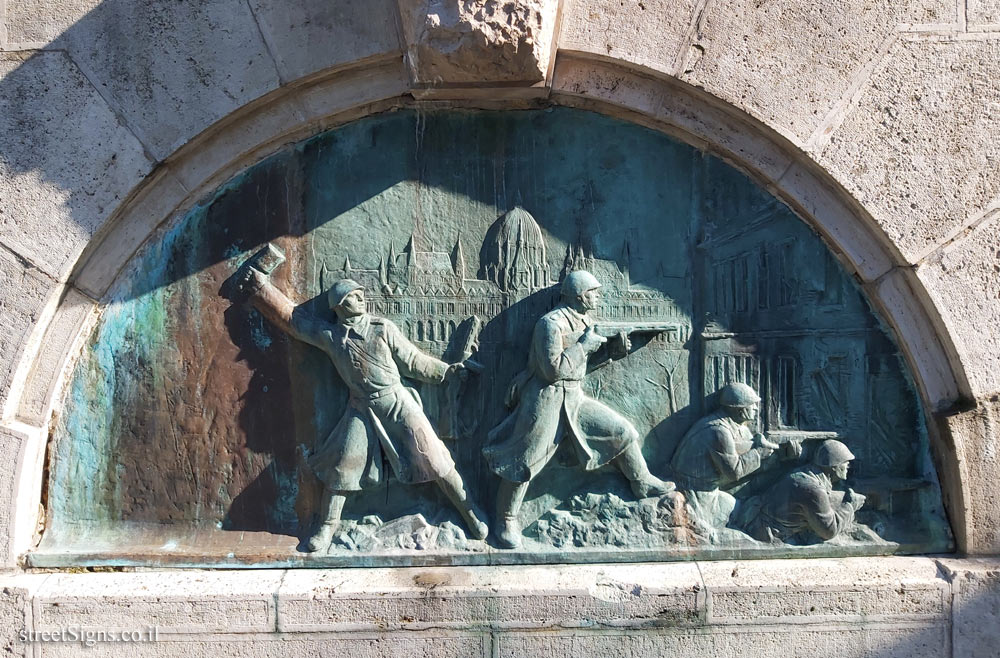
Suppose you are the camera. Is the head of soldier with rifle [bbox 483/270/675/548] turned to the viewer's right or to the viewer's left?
to the viewer's right

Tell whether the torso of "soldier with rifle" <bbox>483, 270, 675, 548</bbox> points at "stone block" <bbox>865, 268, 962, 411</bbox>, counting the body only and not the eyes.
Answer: yes

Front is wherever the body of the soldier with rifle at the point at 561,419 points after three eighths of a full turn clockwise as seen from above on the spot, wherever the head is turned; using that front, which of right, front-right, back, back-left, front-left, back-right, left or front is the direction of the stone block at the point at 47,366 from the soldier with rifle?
front-right

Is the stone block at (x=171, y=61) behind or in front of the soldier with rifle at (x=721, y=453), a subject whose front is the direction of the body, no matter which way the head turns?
behind

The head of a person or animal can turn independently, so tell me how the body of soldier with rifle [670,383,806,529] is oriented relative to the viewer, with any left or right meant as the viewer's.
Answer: facing to the right of the viewer

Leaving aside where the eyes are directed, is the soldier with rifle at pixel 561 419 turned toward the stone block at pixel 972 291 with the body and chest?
yes

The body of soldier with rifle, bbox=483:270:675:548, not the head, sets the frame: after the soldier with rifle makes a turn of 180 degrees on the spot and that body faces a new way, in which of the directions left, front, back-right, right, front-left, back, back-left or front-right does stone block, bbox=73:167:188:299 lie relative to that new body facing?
front

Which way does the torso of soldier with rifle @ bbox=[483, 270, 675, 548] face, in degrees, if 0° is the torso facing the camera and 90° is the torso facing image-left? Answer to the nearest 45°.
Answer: approximately 270°

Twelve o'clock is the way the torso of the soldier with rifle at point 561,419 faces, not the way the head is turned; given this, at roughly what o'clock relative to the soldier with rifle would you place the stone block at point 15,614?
The stone block is roughly at 6 o'clock from the soldier with rifle.

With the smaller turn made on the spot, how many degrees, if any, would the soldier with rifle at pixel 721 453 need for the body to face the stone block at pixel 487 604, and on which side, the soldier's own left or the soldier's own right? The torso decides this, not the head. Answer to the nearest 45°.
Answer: approximately 180°

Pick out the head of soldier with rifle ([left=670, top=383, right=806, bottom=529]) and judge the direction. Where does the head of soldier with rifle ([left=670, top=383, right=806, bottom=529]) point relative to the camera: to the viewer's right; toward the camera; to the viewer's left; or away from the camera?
to the viewer's right
